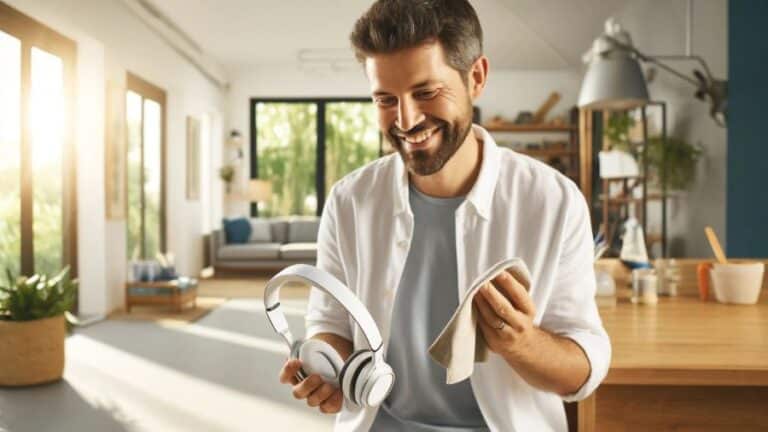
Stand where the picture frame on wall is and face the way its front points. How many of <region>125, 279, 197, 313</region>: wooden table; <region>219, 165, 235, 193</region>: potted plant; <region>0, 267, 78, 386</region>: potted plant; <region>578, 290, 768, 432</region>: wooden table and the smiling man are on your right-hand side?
4

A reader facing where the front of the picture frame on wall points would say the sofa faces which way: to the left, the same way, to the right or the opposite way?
to the right

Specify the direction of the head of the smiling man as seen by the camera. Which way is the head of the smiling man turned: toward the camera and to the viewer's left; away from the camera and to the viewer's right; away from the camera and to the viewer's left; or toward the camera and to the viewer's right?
toward the camera and to the viewer's left

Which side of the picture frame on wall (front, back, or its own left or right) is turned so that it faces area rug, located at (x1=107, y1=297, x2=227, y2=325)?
right

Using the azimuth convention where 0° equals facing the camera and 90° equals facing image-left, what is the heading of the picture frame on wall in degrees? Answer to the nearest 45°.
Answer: approximately 270°

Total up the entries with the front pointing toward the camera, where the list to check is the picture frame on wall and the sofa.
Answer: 1

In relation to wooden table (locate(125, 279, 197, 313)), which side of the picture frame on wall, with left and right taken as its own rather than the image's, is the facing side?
right

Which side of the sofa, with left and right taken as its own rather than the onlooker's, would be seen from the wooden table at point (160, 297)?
front

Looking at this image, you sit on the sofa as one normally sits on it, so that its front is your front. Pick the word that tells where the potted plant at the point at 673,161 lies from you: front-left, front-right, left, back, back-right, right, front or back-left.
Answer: front-left

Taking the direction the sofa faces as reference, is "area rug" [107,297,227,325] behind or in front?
in front
